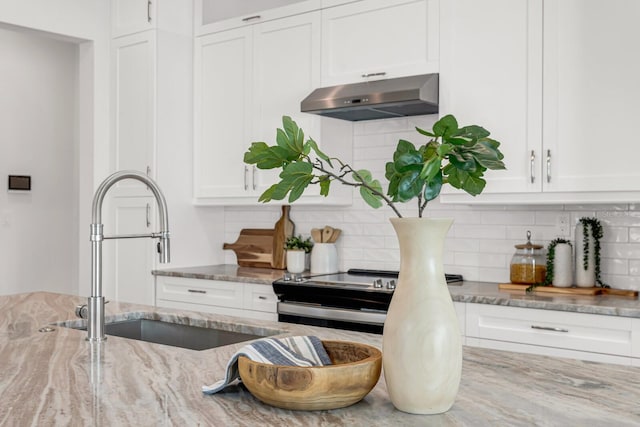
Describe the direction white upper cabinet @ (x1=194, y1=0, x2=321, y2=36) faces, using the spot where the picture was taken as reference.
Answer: facing the viewer and to the left of the viewer

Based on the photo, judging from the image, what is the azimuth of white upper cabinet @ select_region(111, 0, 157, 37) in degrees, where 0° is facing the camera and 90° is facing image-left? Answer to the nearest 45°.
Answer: approximately 45°

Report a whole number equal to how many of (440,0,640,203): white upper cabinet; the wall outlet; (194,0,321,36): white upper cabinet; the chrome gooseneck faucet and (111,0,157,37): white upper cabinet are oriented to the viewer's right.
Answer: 1

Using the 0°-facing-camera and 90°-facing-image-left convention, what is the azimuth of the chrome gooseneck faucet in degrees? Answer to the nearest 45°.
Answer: approximately 270°

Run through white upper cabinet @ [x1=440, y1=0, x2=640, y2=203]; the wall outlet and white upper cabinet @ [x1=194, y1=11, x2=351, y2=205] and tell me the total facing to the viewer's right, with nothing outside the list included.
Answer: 0

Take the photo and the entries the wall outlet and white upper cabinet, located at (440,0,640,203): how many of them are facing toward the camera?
2

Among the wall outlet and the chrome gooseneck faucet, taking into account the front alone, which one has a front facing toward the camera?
the wall outlet

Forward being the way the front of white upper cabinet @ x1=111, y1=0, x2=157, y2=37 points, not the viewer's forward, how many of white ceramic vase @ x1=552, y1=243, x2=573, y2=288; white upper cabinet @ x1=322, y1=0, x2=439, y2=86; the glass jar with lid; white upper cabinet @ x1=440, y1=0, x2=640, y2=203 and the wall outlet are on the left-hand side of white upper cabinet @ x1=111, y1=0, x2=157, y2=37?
5

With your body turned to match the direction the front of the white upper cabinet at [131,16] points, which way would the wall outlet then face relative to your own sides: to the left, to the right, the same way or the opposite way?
the same way

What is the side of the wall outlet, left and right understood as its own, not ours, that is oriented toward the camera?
front

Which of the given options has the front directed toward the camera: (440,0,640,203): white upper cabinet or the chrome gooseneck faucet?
the white upper cabinet
